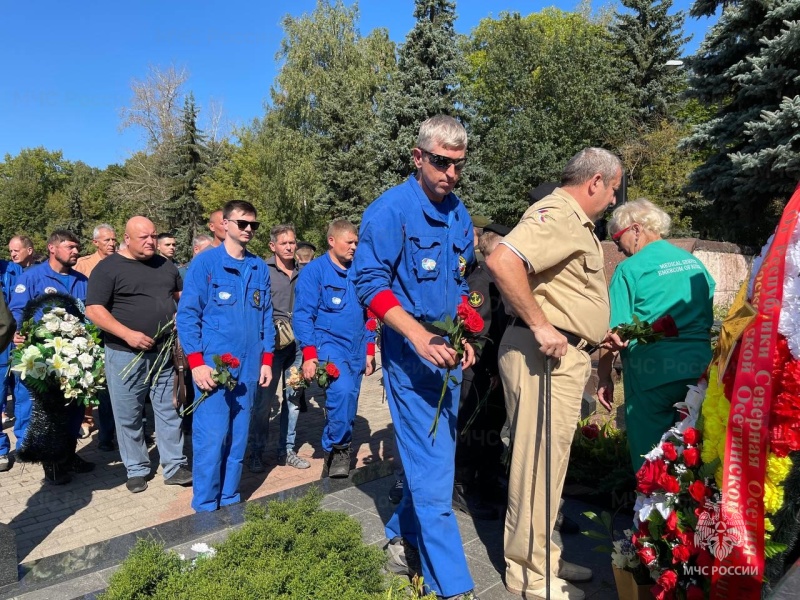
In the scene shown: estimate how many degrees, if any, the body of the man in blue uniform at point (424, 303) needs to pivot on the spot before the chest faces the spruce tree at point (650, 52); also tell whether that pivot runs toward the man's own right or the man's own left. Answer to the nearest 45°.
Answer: approximately 90° to the man's own left

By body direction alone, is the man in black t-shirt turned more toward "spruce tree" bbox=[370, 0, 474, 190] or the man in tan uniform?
the man in tan uniform

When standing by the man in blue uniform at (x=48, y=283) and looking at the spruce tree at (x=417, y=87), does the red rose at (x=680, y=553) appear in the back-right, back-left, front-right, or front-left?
back-right

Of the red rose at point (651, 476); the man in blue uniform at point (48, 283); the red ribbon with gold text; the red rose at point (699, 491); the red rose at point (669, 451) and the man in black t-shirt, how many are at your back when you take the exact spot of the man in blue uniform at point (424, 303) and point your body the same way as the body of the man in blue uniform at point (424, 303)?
2

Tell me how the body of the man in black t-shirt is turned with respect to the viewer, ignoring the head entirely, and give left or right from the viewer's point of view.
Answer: facing the viewer and to the right of the viewer

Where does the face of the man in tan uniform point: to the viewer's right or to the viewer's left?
to the viewer's right

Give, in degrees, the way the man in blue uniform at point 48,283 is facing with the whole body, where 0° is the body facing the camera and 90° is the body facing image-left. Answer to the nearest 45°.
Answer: approximately 315°

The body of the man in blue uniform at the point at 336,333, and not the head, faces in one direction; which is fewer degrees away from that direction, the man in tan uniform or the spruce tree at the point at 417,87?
the man in tan uniform

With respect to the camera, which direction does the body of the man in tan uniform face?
to the viewer's right
